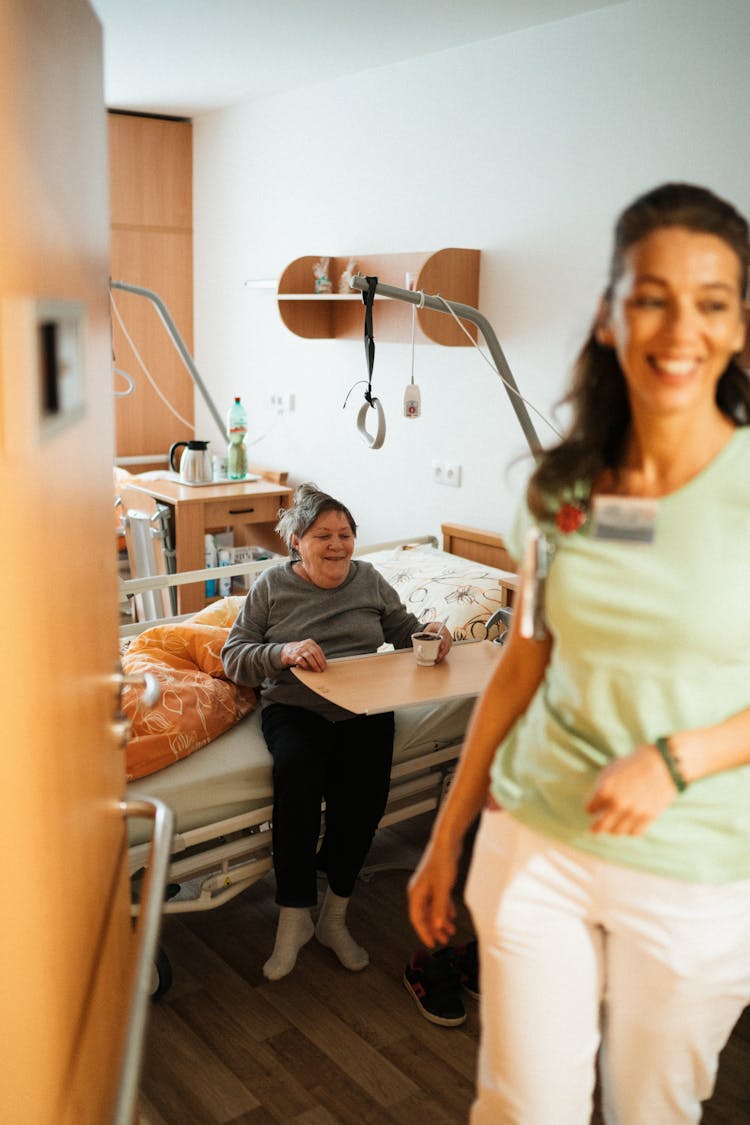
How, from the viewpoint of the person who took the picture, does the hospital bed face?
facing the viewer and to the left of the viewer

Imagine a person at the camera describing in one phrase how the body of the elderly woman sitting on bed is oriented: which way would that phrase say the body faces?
toward the camera

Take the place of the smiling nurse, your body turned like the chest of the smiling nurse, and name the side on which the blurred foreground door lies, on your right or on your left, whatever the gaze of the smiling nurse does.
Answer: on your right

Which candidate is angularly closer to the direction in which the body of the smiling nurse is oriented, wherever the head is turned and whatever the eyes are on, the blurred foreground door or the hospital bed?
the blurred foreground door

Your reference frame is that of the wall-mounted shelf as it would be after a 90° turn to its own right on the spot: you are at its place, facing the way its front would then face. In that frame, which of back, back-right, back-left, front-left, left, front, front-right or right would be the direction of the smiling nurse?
back-left

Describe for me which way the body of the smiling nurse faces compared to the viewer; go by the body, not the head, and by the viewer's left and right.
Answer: facing the viewer

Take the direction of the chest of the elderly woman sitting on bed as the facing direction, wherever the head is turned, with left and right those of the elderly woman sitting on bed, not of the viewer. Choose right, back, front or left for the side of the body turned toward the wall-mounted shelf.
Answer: back

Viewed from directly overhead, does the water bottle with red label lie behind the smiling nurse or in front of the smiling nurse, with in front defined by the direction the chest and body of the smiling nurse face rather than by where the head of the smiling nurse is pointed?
behind

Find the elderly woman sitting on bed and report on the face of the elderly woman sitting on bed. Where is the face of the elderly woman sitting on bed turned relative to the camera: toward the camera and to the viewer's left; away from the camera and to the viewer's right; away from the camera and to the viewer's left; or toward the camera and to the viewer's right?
toward the camera and to the viewer's right

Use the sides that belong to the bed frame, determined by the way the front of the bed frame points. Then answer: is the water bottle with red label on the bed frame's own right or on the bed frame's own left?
on the bed frame's own right

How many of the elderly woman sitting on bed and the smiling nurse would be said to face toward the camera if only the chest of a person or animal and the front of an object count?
2
